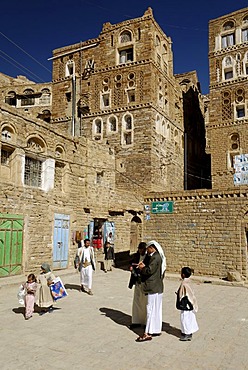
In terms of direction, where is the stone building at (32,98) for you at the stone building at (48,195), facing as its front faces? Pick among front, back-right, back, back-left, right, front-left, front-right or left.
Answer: back-left

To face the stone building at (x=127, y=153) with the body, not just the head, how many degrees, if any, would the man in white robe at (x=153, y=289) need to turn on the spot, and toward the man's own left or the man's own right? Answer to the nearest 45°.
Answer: approximately 90° to the man's own right

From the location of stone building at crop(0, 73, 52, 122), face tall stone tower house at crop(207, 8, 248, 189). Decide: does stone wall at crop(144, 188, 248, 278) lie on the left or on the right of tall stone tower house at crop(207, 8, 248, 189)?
right

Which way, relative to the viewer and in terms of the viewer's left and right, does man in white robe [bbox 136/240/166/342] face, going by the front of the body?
facing to the left of the viewer

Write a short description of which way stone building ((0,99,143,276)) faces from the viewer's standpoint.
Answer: facing the viewer and to the right of the viewer

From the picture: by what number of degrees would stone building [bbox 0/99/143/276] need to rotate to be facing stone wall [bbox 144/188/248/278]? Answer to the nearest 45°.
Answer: approximately 45° to its left

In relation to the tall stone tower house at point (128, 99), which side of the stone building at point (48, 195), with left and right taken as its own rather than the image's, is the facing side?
left

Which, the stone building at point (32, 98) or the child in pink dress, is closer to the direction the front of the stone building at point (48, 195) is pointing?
the child in pink dress

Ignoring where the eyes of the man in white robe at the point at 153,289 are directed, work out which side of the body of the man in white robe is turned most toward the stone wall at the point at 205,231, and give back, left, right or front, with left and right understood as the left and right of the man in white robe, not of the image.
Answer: right

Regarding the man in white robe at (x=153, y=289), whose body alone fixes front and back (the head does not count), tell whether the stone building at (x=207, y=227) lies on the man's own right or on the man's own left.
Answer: on the man's own right

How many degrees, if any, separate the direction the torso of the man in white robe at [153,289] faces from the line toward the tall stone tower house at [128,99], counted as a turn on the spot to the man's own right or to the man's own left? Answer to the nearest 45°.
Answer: approximately 90° to the man's own right

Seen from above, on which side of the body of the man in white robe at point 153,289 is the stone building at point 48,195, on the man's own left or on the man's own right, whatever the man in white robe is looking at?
on the man's own right

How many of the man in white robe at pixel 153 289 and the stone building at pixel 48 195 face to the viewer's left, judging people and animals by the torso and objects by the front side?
1

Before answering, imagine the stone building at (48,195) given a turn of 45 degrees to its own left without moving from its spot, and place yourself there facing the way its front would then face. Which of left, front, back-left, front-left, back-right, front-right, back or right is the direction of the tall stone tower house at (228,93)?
front-left
